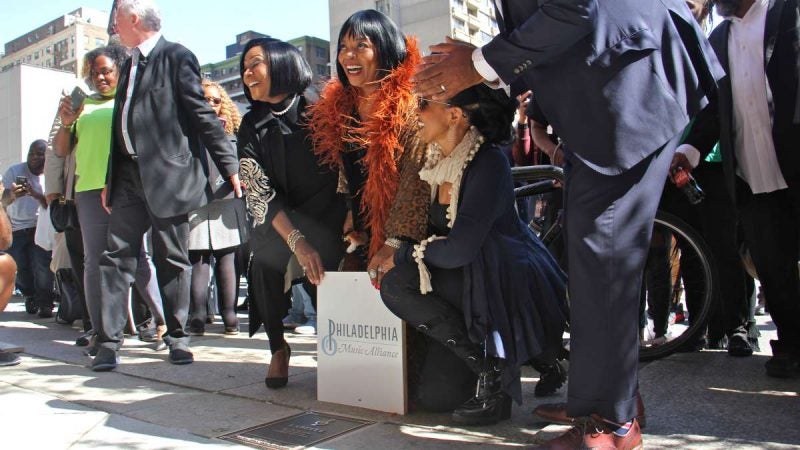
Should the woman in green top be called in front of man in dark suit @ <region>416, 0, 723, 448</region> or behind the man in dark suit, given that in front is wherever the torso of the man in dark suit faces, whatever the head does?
in front

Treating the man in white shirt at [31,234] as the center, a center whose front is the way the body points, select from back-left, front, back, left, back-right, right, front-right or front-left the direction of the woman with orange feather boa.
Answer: front

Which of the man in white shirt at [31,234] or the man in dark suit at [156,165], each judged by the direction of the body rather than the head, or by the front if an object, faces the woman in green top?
the man in white shirt

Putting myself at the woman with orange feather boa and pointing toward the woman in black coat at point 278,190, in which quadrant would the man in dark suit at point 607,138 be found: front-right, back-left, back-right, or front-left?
back-left

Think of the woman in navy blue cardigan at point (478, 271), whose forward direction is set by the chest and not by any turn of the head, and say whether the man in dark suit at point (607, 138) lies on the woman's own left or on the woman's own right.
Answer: on the woman's own left

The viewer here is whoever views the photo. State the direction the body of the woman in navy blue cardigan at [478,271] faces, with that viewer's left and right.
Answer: facing to the left of the viewer
